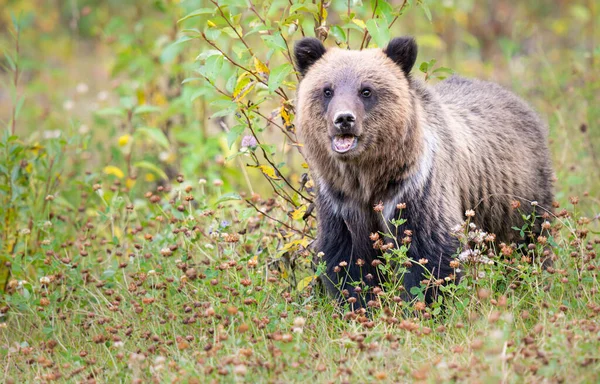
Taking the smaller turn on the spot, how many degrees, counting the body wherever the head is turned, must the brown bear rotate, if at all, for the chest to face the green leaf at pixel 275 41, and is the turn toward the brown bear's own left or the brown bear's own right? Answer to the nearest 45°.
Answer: approximately 45° to the brown bear's own right

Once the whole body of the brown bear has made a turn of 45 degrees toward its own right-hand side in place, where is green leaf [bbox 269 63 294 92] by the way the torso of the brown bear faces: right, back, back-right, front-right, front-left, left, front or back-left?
front

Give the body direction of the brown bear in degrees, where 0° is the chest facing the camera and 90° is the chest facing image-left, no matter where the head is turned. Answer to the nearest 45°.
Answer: approximately 45°

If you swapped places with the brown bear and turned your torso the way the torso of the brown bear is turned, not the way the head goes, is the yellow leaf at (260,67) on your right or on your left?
on your right

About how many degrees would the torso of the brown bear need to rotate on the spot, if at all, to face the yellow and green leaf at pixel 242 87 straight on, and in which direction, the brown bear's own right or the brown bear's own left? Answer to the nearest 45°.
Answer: approximately 45° to the brown bear's own right

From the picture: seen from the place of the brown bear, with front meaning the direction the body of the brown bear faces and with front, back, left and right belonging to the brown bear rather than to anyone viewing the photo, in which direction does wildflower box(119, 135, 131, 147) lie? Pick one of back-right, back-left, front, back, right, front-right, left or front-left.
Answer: right

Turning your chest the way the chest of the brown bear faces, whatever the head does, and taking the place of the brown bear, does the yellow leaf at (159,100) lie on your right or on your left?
on your right

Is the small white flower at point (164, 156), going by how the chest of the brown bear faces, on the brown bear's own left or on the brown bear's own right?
on the brown bear's own right
